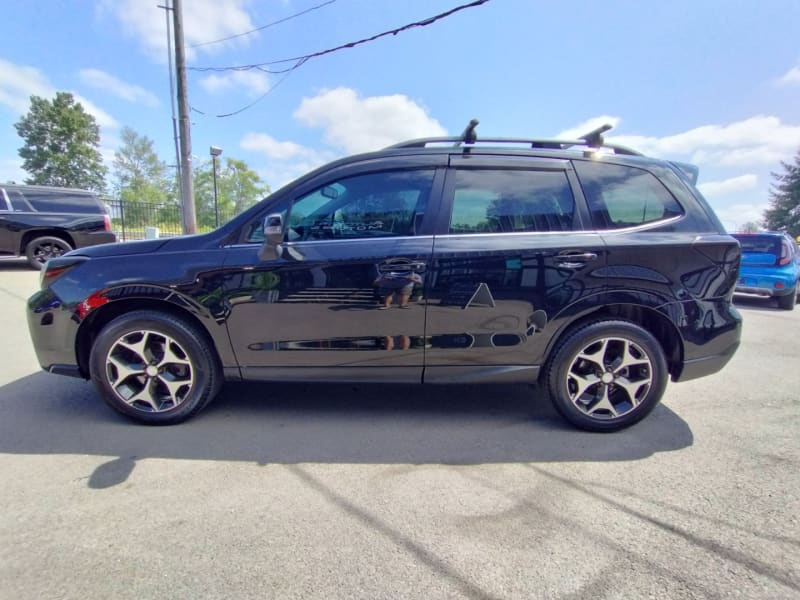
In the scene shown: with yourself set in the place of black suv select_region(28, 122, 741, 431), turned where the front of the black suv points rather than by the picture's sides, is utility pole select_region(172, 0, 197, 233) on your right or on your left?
on your right

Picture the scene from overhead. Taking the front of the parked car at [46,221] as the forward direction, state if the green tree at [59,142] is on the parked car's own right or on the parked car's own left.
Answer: on the parked car's own right

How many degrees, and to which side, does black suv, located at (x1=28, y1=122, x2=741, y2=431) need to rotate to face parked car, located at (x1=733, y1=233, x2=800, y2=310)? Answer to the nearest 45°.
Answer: approximately 135° to its right

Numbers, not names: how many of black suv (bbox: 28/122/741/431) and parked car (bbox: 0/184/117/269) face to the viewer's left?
2

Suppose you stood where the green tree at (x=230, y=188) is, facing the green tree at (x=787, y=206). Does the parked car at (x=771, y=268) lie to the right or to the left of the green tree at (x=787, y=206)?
right

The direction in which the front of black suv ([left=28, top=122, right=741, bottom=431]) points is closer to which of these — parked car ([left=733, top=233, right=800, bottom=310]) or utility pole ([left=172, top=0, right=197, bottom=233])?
the utility pole

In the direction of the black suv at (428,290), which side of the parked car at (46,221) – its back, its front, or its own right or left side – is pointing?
left

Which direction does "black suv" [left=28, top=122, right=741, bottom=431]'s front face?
to the viewer's left

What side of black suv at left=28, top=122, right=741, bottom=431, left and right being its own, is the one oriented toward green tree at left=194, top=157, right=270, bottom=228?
right

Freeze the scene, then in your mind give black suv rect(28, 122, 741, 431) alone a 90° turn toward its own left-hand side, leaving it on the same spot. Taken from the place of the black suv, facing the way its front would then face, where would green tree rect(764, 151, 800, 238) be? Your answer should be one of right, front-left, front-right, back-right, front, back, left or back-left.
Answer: back-left

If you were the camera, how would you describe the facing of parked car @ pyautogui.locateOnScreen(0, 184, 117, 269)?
facing to the left of the viewer
